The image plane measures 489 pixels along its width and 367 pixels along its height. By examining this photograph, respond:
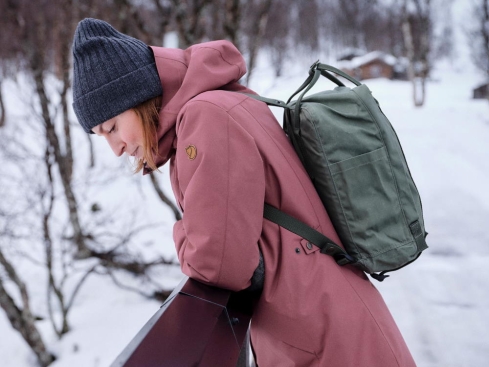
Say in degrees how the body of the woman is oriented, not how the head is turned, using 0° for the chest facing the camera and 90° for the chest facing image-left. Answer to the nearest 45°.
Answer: approximately 90°

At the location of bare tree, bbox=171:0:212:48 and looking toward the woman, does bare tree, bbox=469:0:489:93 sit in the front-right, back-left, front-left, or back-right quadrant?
back-left

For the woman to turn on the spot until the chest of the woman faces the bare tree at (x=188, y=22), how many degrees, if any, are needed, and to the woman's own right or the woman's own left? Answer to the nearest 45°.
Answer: approximately 90° to the woman's own right

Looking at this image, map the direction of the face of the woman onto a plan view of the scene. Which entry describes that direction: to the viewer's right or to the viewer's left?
to the viewer's left
